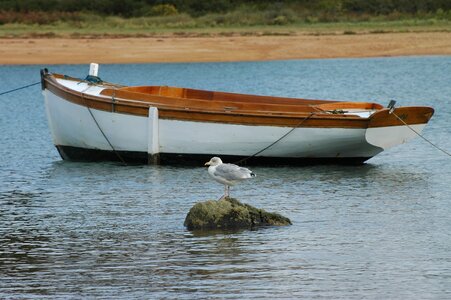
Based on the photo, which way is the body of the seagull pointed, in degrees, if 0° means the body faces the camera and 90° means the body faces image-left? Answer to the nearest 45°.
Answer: approximately 90°

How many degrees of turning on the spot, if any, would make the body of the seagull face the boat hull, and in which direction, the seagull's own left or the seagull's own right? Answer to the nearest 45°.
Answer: approximately 90° to the seagull's own right
